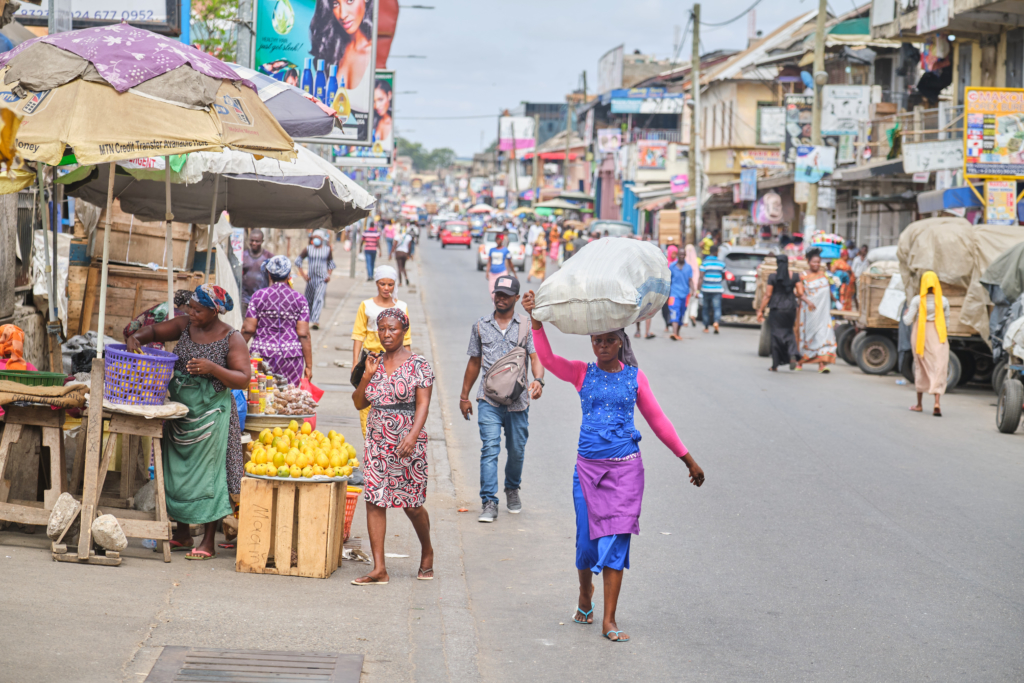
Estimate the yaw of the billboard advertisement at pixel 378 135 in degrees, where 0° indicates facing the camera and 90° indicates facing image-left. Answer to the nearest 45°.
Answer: approximately 0°

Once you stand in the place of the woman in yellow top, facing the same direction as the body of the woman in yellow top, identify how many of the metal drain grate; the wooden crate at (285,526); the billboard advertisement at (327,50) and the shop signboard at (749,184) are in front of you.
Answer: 2

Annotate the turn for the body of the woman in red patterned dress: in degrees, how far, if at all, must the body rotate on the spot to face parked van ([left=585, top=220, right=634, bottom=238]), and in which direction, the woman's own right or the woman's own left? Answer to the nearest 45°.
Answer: approximately 135° to the woman's own right
